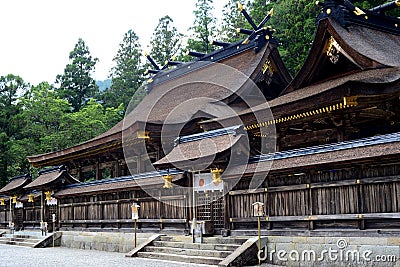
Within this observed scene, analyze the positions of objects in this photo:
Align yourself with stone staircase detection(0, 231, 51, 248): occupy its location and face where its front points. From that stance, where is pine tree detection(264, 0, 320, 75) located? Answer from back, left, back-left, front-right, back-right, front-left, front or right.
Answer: back-left

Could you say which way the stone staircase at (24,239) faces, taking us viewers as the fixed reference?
facing the viewer and to the left of the viewer

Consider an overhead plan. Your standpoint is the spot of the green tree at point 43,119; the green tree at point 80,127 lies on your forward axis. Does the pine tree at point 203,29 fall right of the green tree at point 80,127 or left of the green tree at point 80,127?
left

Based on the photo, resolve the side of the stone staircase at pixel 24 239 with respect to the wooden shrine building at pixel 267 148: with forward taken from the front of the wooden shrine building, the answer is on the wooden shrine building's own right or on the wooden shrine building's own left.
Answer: on the wooden shrine building's own right

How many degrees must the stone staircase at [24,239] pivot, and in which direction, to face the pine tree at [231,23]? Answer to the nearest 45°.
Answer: approximately 180°

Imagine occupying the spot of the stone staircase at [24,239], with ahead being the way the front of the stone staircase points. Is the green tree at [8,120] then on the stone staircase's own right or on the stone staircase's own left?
on the stone staircase's own right

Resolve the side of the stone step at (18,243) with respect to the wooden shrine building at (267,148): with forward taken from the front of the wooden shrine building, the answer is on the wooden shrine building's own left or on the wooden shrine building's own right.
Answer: on the wooden shrine building's own right

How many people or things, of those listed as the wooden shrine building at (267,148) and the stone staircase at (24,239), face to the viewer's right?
0

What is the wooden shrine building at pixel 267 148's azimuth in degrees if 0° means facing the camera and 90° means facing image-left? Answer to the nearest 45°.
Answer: approximately 45°

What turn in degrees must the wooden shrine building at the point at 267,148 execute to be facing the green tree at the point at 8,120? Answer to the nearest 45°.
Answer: approximately 90° to its right

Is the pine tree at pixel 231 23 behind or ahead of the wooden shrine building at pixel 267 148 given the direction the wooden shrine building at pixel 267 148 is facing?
behind

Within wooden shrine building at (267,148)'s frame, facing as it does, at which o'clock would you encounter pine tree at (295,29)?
The pine tree is roughly at 5 o'clock from the wooden shrine building.
